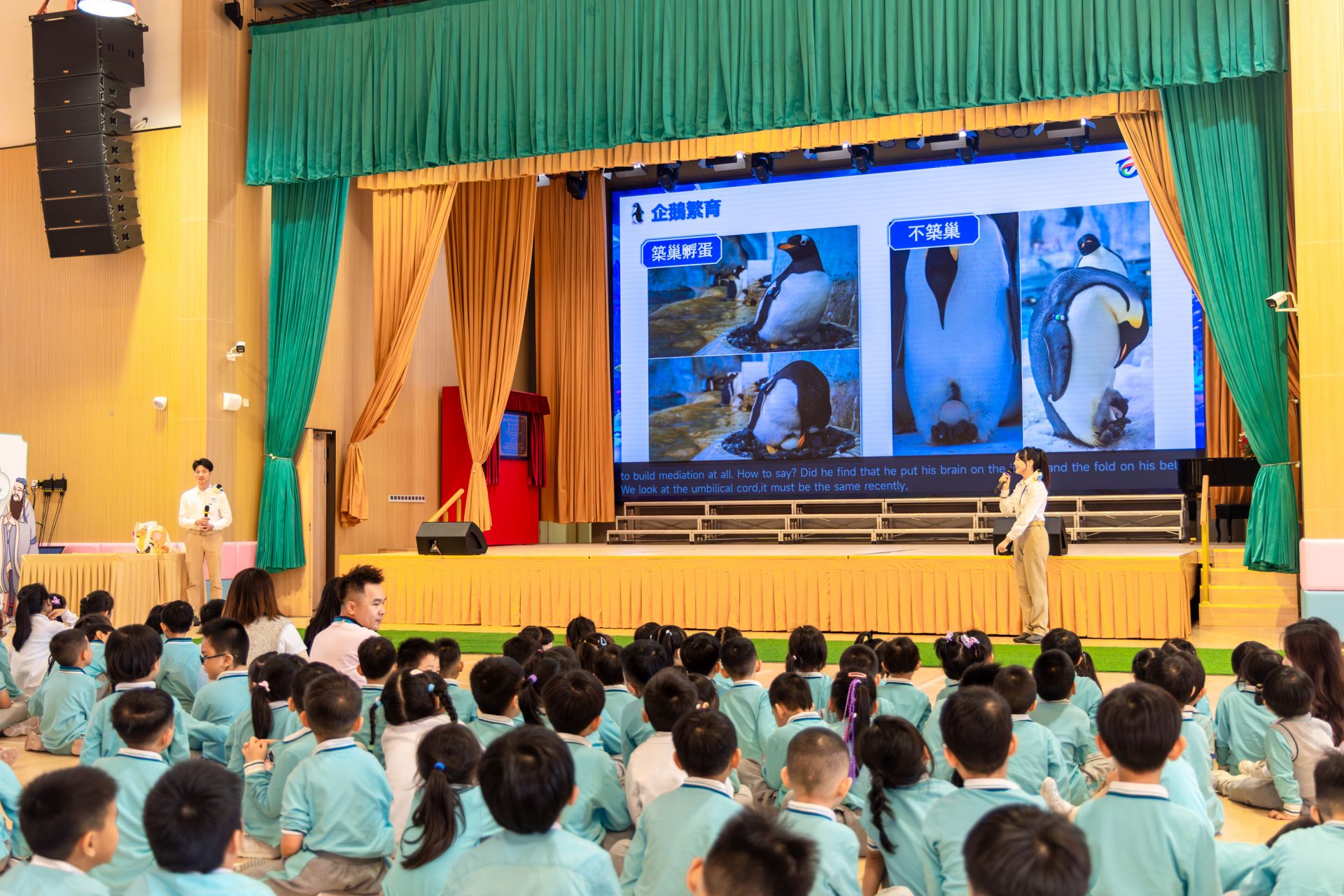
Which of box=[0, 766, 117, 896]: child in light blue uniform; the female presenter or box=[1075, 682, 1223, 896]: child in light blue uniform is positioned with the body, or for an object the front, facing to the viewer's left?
the female presenter

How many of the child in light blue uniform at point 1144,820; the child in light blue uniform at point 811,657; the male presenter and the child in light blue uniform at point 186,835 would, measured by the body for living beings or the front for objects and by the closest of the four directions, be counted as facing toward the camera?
1

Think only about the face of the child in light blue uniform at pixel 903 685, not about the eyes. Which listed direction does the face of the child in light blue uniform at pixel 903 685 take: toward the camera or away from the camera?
away from the camera

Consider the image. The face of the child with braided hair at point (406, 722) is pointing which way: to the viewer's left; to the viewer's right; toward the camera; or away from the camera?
away from the camera

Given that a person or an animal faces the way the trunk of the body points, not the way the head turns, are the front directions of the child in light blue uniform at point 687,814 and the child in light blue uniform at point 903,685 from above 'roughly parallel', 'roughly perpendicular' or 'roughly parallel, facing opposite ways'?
roughly parallel

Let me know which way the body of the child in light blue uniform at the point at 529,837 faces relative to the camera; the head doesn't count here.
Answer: away from the camera

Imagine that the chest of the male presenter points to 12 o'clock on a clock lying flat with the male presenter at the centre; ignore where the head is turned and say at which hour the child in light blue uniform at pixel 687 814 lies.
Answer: The child in light blue uniform is roughly at 12 o'clock from the male presenter.

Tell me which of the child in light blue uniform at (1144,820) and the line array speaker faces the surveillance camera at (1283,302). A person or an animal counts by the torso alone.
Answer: the child in light blue uniform

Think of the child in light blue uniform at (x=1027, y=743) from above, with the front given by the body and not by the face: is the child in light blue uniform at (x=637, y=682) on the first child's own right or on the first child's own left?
on the first child's own left

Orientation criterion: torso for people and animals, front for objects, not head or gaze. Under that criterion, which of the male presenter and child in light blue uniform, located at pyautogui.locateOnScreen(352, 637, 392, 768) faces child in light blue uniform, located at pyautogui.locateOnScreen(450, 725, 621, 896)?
the male presenter

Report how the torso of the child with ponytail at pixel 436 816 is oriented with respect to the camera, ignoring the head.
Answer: away from the camera

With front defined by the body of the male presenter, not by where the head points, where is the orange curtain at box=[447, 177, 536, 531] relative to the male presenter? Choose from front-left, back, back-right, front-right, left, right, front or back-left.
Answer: back-left

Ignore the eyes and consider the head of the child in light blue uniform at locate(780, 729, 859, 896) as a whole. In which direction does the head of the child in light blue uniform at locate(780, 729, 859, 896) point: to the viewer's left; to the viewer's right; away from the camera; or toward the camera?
away from the camera

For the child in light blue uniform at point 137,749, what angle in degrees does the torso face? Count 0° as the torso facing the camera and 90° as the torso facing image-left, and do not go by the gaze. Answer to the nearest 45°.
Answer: approximately 225°

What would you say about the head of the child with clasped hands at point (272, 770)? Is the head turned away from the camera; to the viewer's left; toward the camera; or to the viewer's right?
away from the camera

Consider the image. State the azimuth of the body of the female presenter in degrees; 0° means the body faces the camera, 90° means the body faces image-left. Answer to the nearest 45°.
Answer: approximately 90°

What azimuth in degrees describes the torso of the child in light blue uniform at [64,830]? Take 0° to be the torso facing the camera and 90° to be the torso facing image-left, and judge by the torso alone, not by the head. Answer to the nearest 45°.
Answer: approximately 225°

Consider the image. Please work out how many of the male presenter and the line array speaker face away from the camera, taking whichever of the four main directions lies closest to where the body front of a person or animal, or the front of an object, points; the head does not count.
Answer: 0

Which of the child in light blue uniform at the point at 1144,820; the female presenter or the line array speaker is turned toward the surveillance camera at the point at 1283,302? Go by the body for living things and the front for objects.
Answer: the child in light blue uniform

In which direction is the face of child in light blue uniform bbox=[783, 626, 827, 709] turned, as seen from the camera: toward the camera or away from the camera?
away from the camera

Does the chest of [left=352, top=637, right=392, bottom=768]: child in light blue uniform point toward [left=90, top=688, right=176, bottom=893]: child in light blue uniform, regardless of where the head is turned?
no

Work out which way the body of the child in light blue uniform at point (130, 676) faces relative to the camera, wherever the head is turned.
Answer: away from the camera

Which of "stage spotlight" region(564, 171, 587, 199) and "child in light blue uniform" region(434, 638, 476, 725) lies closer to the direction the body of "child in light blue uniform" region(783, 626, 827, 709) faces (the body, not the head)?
the stage spotlight
